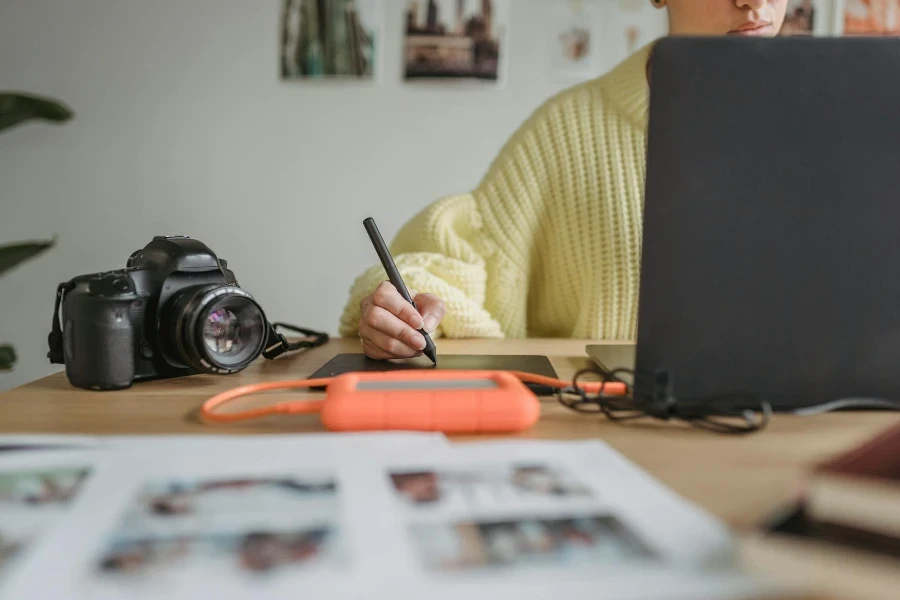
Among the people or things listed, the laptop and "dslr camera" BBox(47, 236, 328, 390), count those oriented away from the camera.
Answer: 1

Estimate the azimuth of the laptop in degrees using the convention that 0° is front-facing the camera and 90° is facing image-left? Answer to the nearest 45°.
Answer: approximately 180°

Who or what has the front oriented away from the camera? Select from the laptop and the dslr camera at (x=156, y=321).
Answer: the laptop

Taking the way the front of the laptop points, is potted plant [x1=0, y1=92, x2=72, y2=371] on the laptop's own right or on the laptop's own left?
on the laptop's own left

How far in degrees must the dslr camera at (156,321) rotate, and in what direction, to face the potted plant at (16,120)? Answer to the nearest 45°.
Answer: approximately 135° to its left
